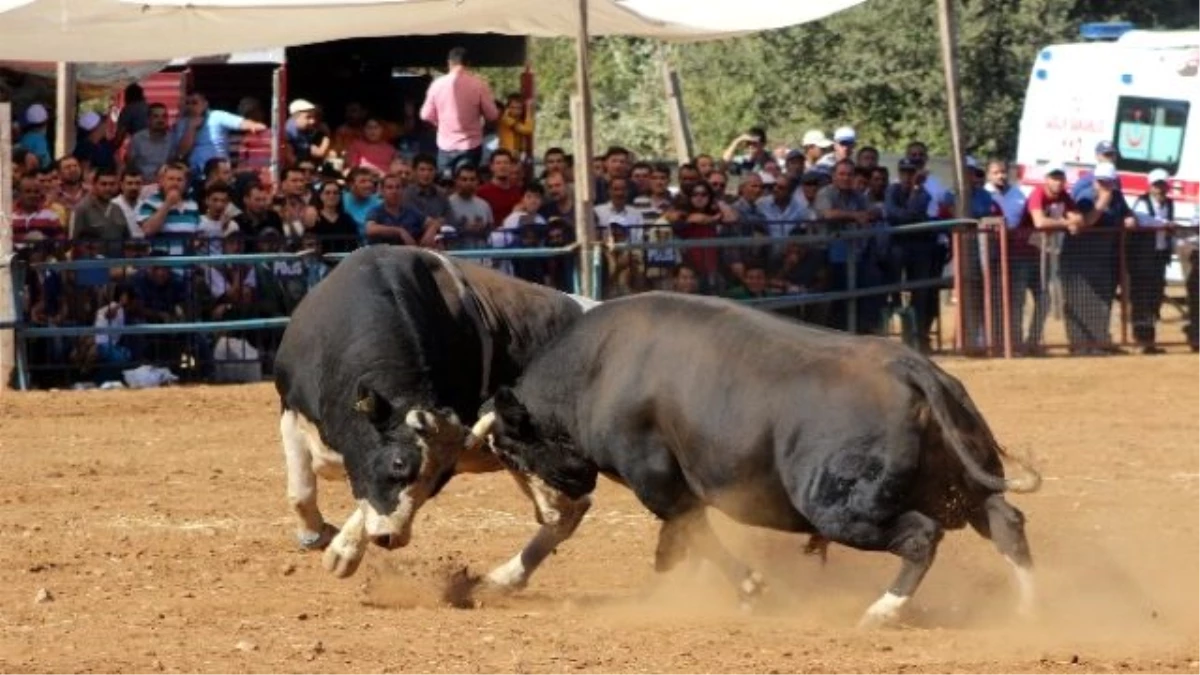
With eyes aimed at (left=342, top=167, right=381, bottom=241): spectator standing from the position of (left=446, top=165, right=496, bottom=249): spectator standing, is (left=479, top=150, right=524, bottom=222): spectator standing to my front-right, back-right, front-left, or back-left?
back-right

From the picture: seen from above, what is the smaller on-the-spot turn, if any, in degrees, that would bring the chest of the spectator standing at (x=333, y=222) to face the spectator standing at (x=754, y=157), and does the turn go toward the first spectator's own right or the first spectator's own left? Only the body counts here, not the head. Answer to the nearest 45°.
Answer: approximately 135° to the first spectator's own left

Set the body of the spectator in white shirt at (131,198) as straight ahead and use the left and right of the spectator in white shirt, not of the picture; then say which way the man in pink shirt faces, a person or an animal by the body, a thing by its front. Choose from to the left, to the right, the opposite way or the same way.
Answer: the opposite way

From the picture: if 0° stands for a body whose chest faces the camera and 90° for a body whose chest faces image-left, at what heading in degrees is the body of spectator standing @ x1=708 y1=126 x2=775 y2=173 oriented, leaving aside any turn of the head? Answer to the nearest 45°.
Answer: approximately 45°

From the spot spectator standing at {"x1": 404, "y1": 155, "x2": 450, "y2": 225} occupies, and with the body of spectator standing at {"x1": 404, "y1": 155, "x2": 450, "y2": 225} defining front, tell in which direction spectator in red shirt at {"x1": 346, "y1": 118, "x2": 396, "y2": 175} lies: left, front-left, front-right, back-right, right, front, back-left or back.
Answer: back

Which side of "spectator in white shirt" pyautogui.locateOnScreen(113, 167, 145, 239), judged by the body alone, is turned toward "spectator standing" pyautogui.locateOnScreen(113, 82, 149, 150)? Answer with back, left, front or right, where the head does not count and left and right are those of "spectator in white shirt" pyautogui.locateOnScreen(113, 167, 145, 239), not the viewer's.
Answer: back

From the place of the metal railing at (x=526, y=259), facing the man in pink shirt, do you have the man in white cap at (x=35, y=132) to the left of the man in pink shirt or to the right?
left

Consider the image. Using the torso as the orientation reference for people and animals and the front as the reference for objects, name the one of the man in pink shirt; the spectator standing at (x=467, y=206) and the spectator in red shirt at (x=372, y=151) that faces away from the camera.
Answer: the man in pink shirt

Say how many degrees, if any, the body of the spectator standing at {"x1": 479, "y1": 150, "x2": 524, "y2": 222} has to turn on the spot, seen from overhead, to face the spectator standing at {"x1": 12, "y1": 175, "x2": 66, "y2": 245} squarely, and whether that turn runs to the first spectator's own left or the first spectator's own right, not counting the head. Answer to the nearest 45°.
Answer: approximately 45° to the first spectator's own right

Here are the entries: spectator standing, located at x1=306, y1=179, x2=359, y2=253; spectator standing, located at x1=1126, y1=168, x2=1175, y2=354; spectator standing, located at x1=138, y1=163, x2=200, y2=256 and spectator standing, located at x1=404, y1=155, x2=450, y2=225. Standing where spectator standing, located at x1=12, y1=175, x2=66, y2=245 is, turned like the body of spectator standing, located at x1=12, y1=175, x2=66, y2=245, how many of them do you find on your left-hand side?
4
